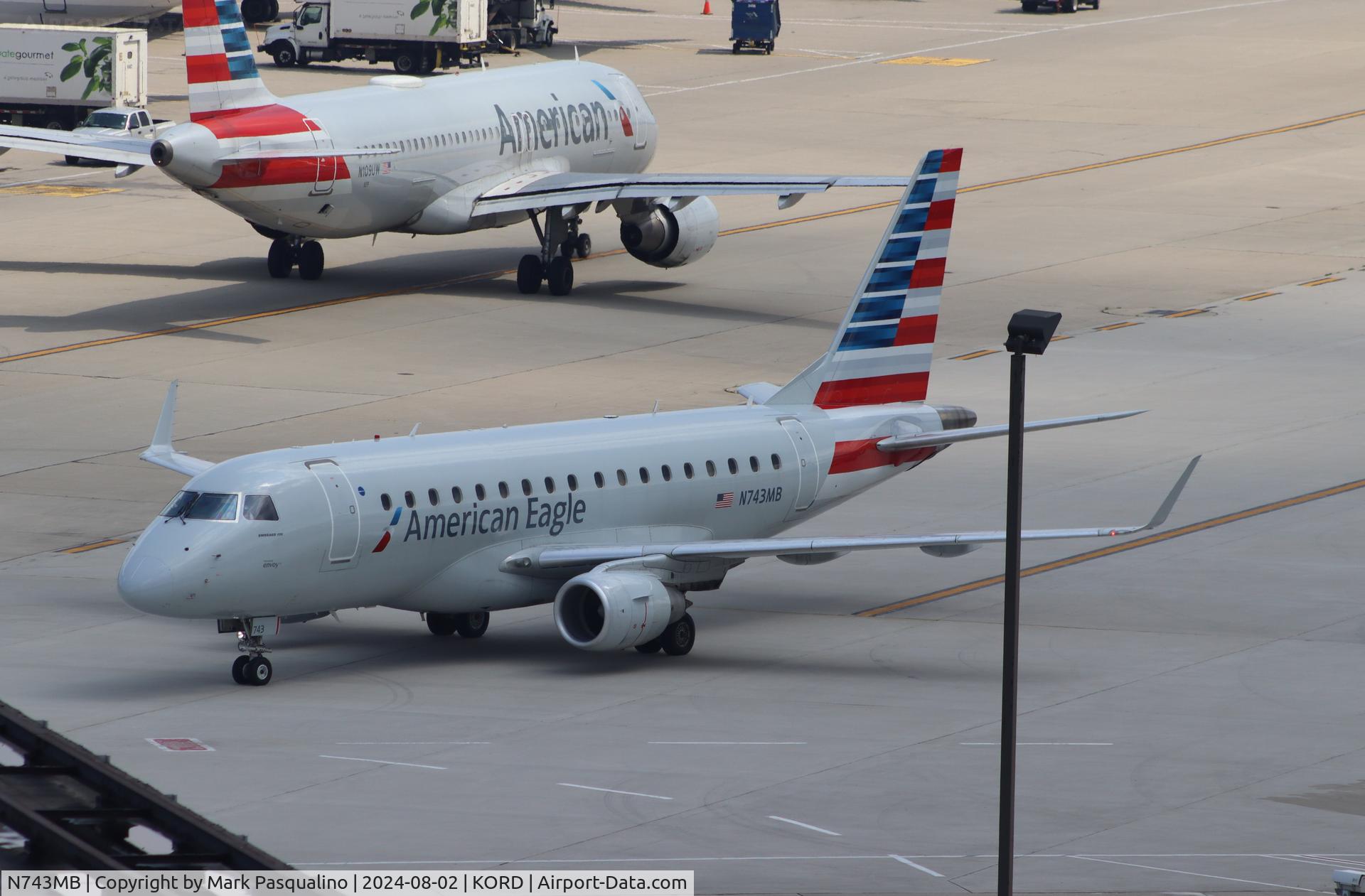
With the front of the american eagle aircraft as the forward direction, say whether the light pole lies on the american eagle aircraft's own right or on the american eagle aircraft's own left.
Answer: on the american eagle aircraft's own left

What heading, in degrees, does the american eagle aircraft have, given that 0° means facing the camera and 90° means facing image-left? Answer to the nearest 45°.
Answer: approximately 45°
